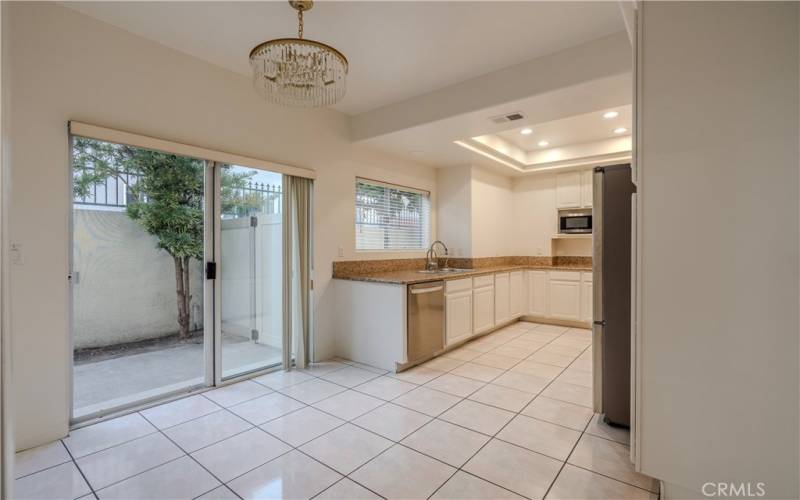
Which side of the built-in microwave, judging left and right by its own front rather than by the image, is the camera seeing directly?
front

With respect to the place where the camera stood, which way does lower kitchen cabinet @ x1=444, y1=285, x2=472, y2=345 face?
facing the viewer and to the right of the viewer

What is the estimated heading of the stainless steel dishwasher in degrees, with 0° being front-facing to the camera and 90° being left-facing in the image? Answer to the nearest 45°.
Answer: approximately 315°

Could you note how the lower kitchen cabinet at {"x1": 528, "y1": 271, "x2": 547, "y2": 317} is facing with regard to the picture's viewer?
facing the viewer

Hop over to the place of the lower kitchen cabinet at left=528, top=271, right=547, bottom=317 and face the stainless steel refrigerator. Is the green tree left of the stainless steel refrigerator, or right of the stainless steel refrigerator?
right

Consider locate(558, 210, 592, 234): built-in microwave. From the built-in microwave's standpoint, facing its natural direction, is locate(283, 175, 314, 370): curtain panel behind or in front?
in front

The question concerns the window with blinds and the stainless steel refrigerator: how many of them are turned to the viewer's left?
1

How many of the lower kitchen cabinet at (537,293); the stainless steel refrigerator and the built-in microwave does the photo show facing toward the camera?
2

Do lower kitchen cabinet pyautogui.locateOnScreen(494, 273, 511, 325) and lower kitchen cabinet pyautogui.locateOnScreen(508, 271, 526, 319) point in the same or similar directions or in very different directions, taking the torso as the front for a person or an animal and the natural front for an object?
same or similar directions

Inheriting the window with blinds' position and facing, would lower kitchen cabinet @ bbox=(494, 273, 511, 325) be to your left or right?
on your left

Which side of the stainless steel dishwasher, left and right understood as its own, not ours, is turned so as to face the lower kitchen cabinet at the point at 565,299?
left

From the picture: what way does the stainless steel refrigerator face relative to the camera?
to the viewer's left

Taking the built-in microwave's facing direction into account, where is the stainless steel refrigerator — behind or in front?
in front

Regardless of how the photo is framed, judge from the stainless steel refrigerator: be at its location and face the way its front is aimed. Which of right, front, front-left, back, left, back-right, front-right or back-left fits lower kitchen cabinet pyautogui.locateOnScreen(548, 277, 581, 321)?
right
